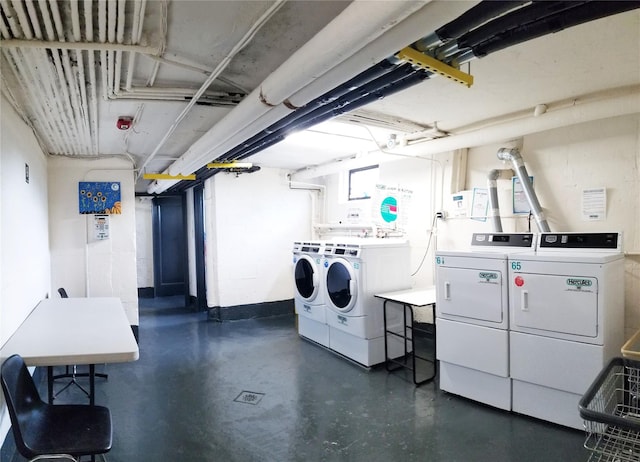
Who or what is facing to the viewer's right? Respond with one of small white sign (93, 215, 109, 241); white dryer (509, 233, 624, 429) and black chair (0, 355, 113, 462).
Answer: the black chair

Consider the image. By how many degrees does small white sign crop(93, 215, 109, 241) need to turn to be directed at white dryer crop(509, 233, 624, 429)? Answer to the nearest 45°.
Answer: approximately 45° to its left

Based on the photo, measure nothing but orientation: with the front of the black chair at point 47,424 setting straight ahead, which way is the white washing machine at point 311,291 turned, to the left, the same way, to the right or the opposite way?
the opposite way

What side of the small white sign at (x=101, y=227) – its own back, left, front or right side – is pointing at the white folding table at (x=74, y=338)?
front

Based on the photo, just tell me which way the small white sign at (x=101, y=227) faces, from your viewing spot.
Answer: facing the viewer

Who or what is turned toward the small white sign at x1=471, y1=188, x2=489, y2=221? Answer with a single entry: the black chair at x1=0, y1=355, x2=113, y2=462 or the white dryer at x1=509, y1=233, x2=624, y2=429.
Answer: the black chair

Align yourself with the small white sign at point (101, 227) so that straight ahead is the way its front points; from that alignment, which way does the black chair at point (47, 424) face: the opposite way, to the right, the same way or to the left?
to the left

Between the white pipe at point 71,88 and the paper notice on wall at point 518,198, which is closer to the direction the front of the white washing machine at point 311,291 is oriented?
the white pipe

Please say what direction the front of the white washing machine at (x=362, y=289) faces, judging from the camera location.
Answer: facing the viewer and to the left of the viewer

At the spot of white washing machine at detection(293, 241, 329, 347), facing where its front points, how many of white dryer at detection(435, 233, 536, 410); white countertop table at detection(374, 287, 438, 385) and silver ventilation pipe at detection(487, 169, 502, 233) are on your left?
3
